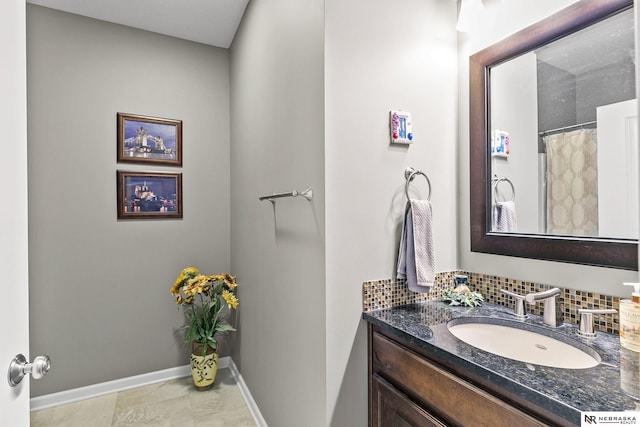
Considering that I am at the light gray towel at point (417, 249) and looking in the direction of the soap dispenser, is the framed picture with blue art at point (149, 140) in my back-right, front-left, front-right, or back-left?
back-right

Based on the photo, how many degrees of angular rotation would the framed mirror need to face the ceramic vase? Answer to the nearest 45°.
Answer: approximately 45° to its right

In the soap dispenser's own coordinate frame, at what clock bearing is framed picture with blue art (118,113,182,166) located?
The framed picture with blue art is roughly at 12 o'clock from the soap dispenser.

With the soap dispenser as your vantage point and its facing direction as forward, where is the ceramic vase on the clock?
The ceramic vase is roughly at 12 o'clock from the soap dispenser.

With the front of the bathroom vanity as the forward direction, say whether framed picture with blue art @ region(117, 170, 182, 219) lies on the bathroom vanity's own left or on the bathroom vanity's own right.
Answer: on the bathroom vanity's own right

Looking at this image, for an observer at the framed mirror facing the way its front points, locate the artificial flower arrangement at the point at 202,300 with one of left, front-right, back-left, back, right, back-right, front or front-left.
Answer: front-right

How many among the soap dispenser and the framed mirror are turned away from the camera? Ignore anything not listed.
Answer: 0

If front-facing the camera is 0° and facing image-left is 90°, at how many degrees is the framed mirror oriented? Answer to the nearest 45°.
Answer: approximately 45°

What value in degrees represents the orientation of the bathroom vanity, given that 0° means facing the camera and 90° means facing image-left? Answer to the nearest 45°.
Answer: approximately 45°

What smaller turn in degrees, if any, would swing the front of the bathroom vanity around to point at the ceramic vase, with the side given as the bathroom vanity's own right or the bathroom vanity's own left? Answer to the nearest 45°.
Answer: approximately 45° to the bathroom vanity's own right

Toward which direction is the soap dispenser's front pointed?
to the viewer's left
